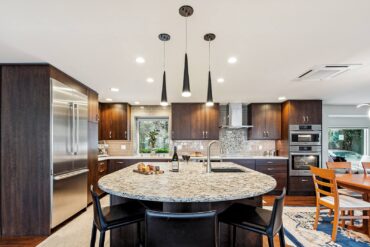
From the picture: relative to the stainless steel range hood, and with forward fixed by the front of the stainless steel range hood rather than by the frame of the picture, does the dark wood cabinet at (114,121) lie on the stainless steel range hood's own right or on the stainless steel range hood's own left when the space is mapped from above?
on the stainless steel range hood's own right

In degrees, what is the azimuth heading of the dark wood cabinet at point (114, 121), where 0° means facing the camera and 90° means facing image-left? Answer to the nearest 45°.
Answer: approximately 0°

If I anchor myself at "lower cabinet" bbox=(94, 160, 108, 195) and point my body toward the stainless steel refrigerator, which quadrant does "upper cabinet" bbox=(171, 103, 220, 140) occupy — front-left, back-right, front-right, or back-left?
back-left

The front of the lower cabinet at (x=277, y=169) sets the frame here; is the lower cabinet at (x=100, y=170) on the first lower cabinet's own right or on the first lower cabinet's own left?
on the first lower cabinet's own right

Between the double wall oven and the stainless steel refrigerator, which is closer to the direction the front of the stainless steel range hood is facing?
the stainless steel refrigerator

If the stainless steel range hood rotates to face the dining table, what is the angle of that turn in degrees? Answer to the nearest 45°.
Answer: approximately 45° to its left

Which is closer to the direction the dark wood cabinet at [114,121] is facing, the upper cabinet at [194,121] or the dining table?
the dining table

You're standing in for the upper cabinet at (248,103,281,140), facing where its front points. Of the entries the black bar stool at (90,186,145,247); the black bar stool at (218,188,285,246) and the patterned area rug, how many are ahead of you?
3
